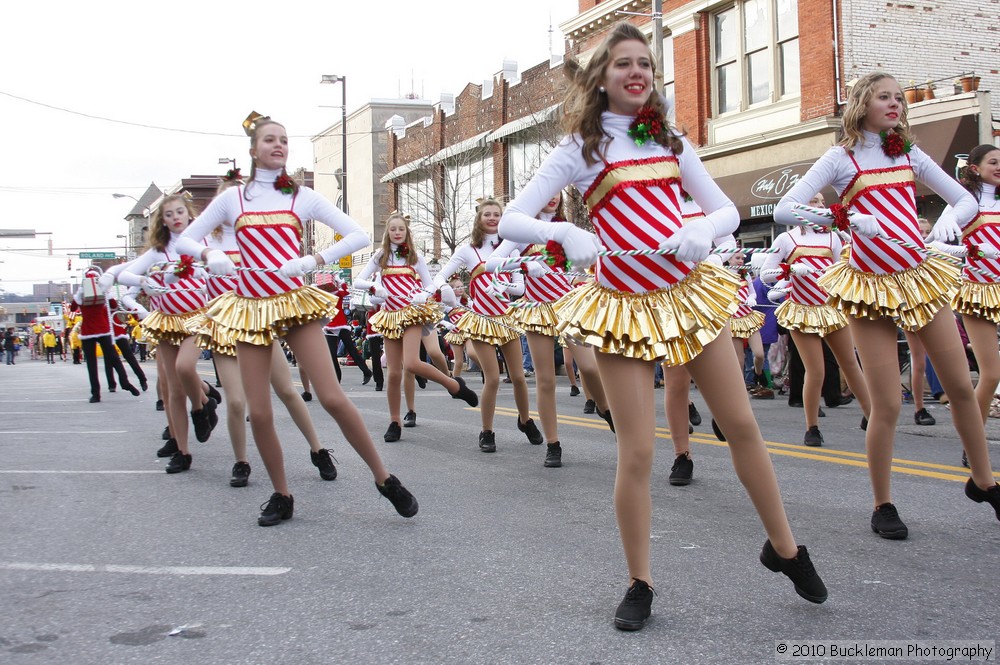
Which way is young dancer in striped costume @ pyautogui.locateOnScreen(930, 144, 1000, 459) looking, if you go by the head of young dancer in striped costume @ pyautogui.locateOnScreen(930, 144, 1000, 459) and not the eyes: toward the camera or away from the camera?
toward the camera

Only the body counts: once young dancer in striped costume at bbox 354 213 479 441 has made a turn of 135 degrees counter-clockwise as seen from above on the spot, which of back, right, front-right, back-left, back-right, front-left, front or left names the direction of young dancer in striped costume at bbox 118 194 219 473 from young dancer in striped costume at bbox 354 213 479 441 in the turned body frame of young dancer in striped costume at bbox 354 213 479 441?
back

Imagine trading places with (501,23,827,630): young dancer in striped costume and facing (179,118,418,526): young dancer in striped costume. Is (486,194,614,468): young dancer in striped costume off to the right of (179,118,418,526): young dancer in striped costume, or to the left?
right

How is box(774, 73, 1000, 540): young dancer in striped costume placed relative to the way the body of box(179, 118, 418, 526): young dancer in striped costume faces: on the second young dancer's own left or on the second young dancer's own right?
on the second young dancer's own left

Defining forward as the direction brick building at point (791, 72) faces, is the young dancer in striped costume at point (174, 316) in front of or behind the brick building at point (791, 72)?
in front

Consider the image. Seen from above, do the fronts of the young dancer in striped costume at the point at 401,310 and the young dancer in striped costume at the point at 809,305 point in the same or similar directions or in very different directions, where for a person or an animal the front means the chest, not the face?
same or similar directions

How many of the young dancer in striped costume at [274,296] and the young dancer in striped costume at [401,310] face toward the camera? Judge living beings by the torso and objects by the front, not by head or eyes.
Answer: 2

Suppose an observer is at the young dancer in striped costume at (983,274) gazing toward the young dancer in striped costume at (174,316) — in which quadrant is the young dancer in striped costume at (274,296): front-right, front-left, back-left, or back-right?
front-left

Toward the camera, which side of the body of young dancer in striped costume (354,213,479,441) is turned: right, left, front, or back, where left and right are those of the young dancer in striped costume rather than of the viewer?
front

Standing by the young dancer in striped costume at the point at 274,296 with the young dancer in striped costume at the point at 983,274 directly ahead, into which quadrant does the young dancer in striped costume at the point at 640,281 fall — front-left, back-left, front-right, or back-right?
front-right

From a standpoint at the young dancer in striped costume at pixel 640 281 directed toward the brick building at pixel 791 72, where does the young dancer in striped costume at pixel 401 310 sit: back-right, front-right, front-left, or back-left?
front-left

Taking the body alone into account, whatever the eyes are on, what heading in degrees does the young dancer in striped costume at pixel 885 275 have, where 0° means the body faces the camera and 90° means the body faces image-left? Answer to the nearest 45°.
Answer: approximately 315°

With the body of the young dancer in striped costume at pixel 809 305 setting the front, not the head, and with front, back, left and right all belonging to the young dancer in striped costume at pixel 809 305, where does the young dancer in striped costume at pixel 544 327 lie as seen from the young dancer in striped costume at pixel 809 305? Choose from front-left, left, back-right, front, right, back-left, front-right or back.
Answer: front-right

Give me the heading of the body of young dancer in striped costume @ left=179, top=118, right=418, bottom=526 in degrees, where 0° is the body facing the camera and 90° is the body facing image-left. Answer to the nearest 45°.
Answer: approximately 0°

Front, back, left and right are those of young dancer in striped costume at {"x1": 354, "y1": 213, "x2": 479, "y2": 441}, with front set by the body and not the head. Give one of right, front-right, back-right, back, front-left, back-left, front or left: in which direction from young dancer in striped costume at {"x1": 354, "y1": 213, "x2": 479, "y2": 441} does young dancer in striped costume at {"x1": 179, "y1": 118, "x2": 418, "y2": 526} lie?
front

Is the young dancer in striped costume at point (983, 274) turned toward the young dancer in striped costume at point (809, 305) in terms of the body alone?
no

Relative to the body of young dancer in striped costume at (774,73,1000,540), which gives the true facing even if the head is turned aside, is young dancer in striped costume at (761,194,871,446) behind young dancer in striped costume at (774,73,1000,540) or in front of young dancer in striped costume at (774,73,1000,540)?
behind

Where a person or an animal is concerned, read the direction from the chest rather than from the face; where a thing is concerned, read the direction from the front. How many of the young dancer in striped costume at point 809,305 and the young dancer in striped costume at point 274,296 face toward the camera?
2

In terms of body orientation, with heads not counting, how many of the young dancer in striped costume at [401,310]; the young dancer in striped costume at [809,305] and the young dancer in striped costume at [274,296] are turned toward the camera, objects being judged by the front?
3

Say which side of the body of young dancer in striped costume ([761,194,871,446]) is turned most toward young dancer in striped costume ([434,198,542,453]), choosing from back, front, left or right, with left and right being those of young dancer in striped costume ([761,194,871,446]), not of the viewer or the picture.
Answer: right

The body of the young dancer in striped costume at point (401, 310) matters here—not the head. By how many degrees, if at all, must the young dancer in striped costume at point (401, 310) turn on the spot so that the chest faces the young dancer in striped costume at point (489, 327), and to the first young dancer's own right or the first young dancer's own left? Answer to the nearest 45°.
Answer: approximately 45° to the first young dancer's own left
